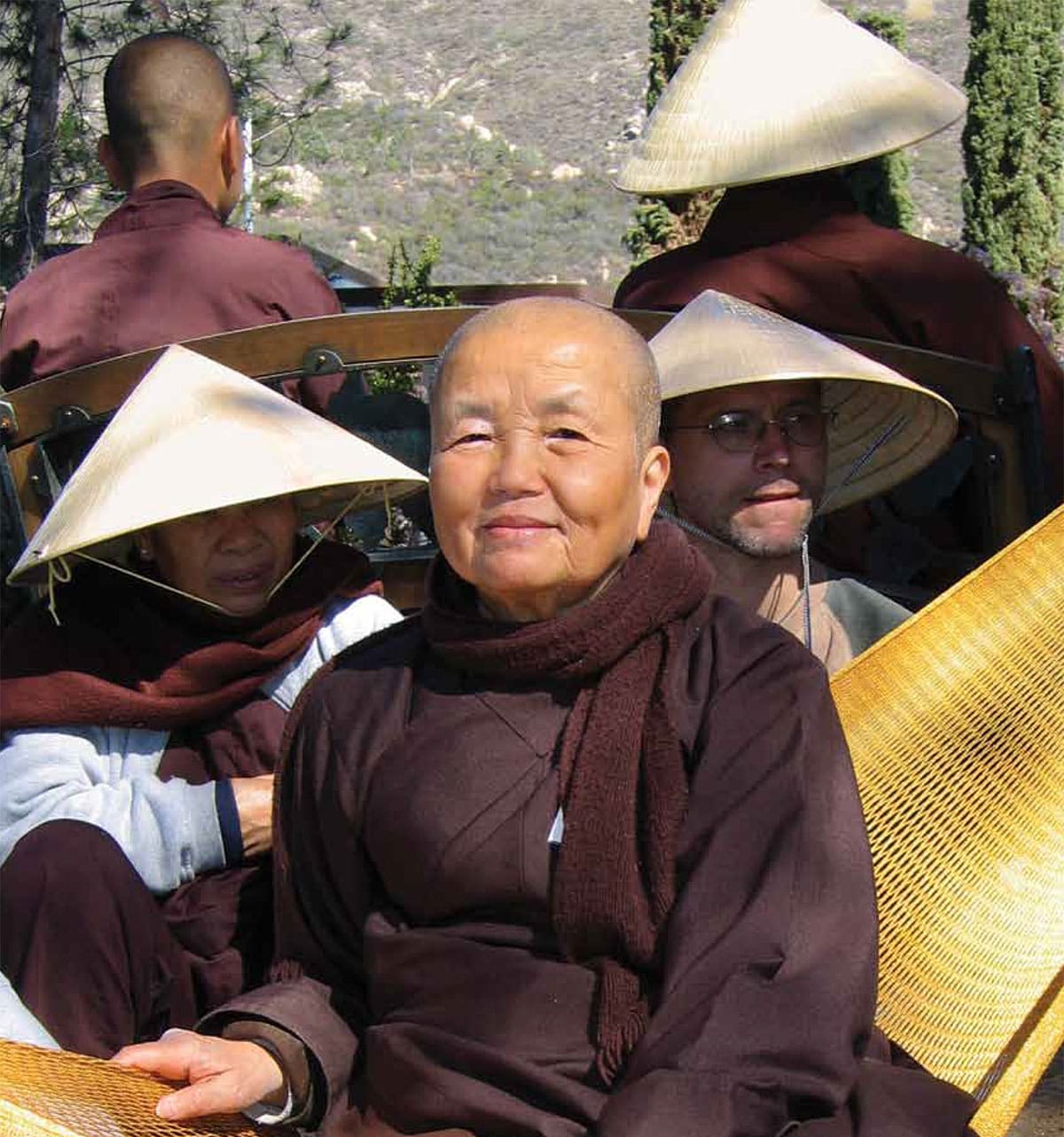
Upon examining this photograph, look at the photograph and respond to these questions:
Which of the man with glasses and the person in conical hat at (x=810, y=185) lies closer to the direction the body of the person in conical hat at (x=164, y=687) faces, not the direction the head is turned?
the man with glasses

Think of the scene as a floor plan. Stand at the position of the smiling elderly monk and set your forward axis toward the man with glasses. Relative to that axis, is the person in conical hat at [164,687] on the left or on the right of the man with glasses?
left

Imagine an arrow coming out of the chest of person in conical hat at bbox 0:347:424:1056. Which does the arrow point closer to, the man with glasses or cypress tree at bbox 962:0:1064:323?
the man with glasses

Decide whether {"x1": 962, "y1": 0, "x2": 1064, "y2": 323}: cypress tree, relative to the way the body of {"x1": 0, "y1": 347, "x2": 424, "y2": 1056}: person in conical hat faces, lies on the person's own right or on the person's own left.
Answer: on the person's own left

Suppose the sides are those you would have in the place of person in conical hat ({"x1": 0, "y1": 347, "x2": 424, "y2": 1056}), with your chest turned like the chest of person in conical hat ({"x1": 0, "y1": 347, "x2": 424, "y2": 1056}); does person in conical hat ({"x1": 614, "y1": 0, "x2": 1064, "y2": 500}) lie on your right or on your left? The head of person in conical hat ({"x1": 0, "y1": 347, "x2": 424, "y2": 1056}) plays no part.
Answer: on your left

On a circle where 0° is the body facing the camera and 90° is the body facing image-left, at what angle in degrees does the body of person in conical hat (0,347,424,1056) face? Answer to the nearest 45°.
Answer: approximately 315°

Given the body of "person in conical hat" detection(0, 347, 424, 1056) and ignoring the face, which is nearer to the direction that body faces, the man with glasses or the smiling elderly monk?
the smiling elderly monk
